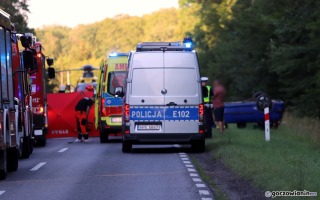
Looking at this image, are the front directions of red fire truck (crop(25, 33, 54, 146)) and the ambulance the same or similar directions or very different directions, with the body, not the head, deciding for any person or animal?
same or similar directions

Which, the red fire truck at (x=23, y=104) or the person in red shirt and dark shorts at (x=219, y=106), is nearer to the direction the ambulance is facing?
the person in red shirt and dark shorts

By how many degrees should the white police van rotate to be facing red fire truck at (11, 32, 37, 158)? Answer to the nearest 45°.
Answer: approximately 90° to its left

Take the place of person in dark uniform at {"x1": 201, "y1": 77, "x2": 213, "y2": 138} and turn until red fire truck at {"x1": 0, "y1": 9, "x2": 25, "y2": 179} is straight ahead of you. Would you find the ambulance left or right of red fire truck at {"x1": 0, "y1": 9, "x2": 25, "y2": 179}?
right

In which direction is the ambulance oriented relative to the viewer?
away from the camera

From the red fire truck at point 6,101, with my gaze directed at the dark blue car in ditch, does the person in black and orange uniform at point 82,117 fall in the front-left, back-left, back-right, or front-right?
front-left

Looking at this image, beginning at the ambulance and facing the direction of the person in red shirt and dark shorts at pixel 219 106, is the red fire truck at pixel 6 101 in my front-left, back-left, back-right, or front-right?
back-right

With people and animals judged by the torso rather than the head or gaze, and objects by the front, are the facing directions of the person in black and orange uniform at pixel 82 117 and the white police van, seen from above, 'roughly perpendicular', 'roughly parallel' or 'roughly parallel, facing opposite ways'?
roughly perpendicular

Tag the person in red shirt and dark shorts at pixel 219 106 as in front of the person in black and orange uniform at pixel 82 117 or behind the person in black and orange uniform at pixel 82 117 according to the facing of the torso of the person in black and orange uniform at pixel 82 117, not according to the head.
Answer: in front

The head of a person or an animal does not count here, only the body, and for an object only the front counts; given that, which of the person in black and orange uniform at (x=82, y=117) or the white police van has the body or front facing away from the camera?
the white police van

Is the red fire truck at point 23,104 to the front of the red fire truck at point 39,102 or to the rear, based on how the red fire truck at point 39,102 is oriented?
to the rear

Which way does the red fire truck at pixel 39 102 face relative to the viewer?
away from the camera
